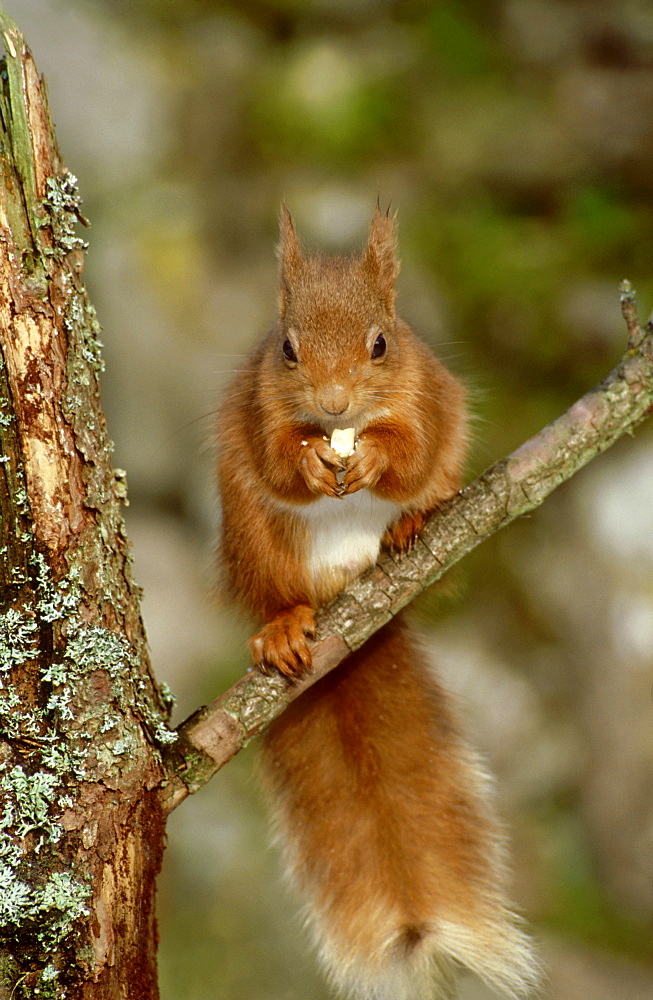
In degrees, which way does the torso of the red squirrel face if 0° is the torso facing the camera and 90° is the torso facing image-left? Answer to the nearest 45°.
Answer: approximately 0°
